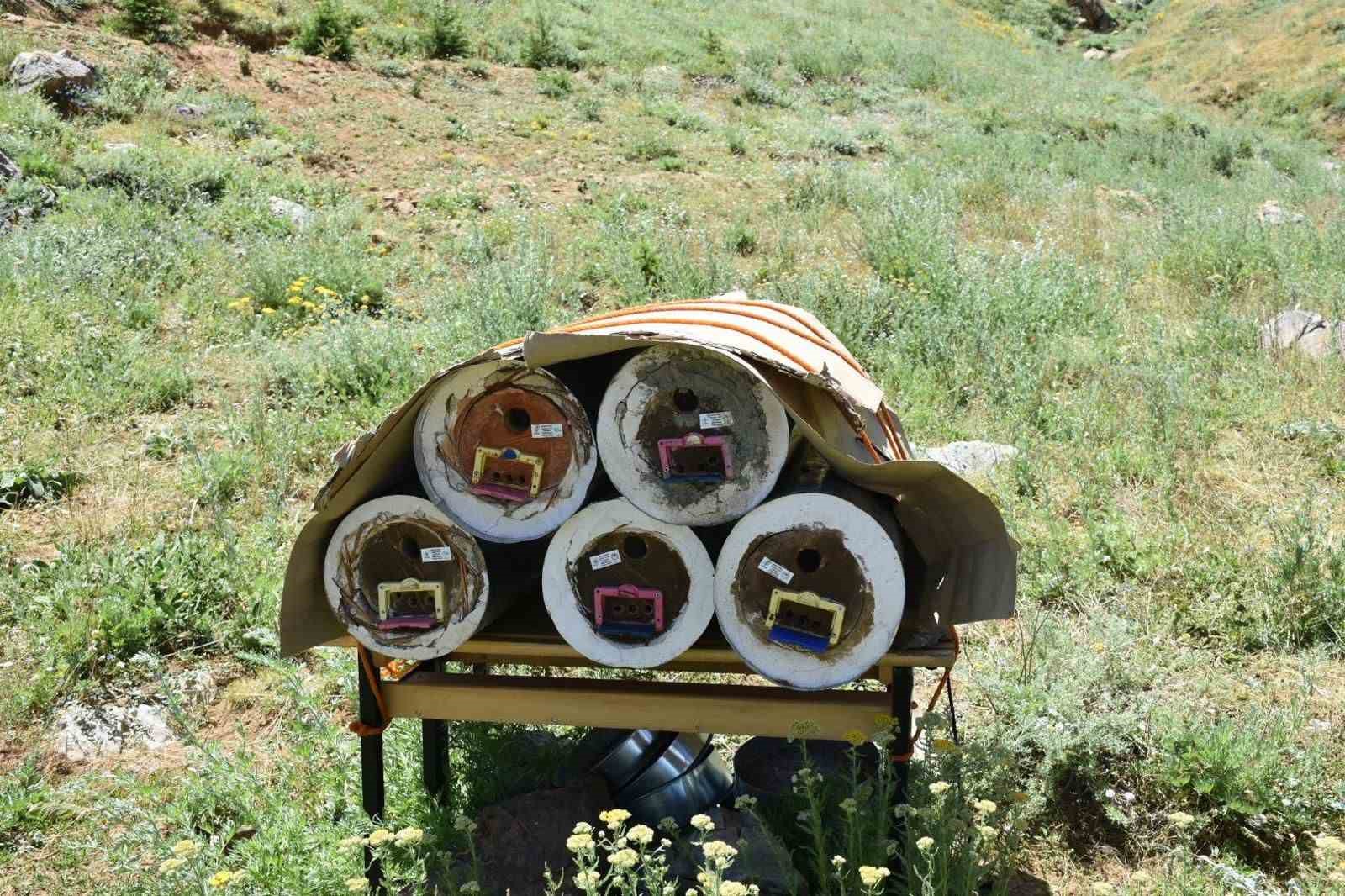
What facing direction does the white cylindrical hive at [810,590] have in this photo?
toward the camera

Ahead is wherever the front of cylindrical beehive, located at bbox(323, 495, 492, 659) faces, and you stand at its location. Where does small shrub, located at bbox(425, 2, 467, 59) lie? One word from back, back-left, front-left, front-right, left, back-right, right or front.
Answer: back

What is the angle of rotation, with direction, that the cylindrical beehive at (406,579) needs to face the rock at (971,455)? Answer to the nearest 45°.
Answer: approximately 135° to its left

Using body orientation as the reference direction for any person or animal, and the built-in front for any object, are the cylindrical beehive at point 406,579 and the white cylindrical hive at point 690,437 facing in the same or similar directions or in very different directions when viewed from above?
same or similar directions

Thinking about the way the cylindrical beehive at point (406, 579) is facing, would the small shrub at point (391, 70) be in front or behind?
behind

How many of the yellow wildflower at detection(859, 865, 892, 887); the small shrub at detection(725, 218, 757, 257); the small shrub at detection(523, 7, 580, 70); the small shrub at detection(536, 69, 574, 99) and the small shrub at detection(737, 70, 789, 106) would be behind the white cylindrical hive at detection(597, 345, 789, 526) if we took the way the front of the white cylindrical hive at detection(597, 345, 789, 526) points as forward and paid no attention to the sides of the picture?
4

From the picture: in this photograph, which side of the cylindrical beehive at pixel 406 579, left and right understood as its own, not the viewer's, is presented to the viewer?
front

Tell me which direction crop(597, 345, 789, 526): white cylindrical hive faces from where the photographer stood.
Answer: facing the viewer

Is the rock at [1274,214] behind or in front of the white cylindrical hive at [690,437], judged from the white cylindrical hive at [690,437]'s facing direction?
behind
